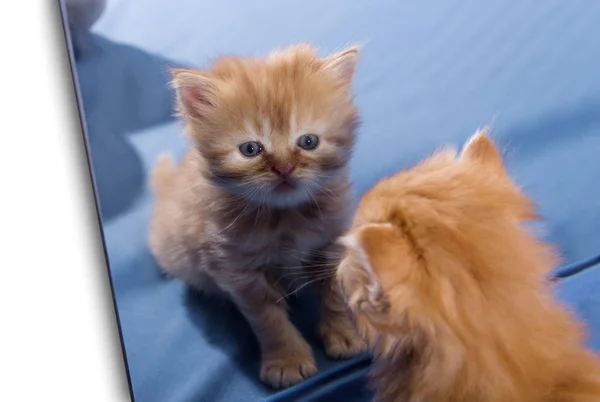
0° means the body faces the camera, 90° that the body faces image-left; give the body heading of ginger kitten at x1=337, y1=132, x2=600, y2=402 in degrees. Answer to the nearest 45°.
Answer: approximately 135°

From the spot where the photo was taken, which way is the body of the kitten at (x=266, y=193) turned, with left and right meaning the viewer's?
facing the viewer and to the right of the viewer
